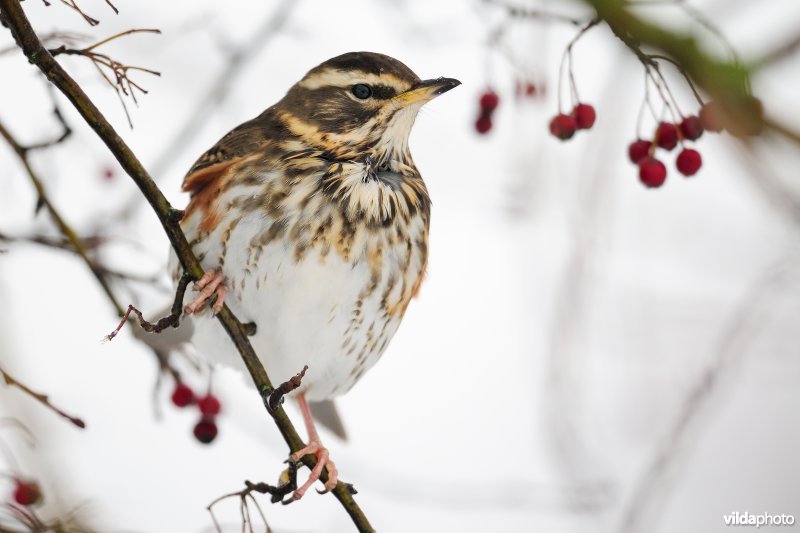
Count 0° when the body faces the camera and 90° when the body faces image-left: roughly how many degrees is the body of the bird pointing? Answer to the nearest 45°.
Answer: approximately 315°

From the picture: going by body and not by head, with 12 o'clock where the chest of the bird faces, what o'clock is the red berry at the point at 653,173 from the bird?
The red berry is roughly at 11 o'clock from the bird.

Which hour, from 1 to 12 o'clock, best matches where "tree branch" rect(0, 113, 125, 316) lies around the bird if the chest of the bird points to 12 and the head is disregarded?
The tree branch is roughly at 4 o'clock from the bird.

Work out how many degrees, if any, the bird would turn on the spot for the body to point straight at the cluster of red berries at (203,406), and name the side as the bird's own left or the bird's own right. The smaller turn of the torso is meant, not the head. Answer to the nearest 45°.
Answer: approximately 180°
